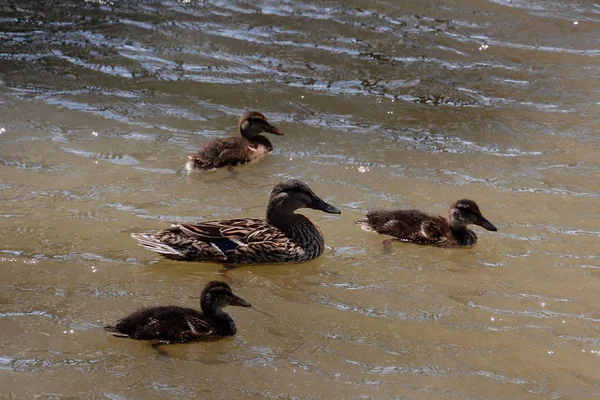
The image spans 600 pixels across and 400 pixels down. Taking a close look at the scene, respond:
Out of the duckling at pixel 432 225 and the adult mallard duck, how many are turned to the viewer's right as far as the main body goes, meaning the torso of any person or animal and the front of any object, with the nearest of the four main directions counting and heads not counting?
2

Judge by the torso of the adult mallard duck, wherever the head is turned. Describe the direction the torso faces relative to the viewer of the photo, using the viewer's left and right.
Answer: facing to the right of the viewer

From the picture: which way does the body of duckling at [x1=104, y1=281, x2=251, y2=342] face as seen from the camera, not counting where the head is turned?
to the viewer's right

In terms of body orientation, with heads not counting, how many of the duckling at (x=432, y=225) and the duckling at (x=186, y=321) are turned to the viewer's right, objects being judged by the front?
2

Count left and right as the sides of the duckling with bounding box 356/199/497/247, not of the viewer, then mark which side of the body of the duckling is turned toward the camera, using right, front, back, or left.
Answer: right

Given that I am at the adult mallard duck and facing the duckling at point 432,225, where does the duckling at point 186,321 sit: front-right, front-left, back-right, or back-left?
back-right

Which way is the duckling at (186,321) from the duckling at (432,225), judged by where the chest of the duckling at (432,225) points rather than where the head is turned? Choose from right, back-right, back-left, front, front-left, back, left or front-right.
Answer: back-right

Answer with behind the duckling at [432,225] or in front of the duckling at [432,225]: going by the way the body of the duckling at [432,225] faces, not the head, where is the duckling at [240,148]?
behind
